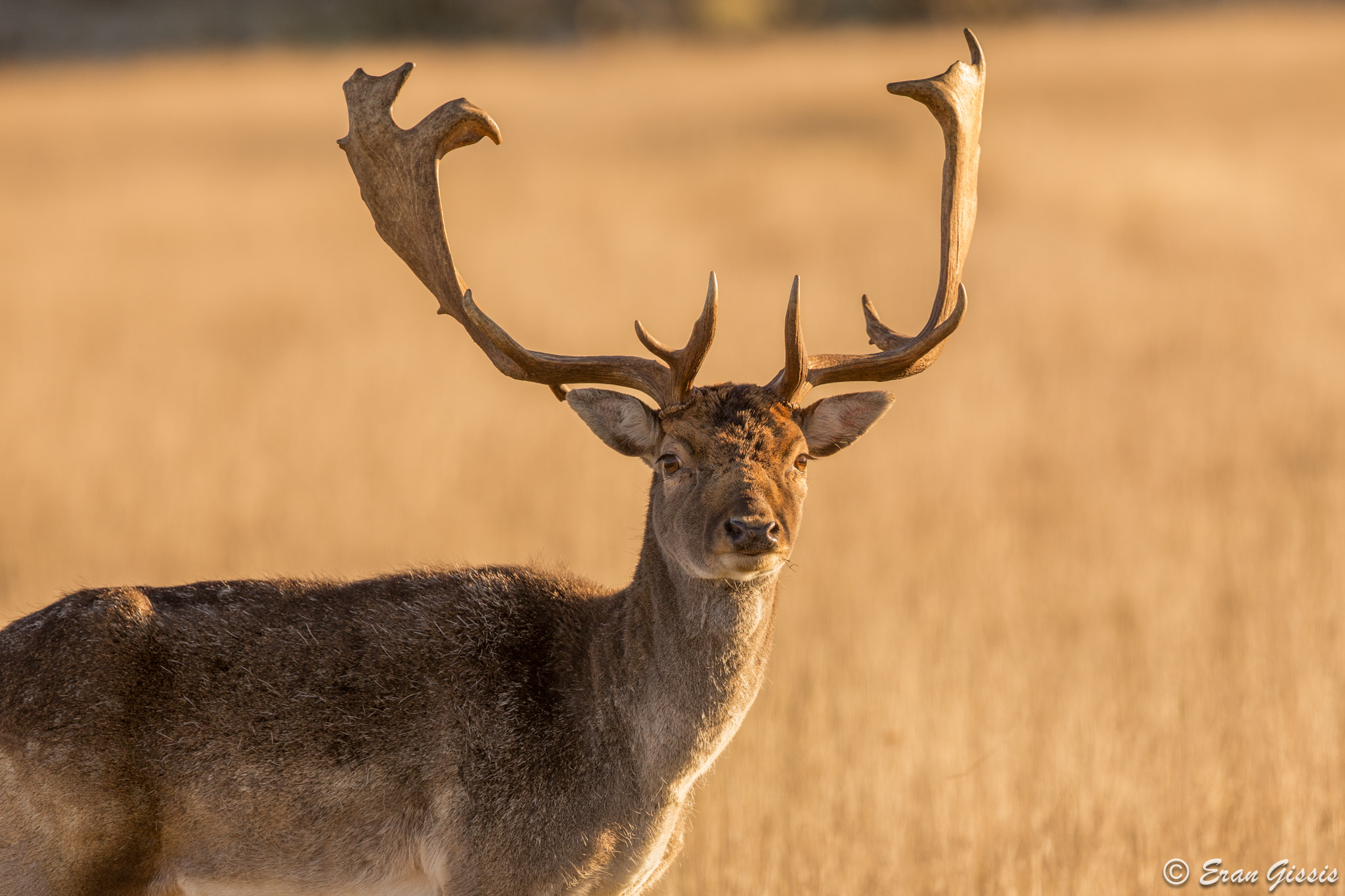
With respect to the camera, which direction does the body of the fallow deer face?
to the viewer's right
